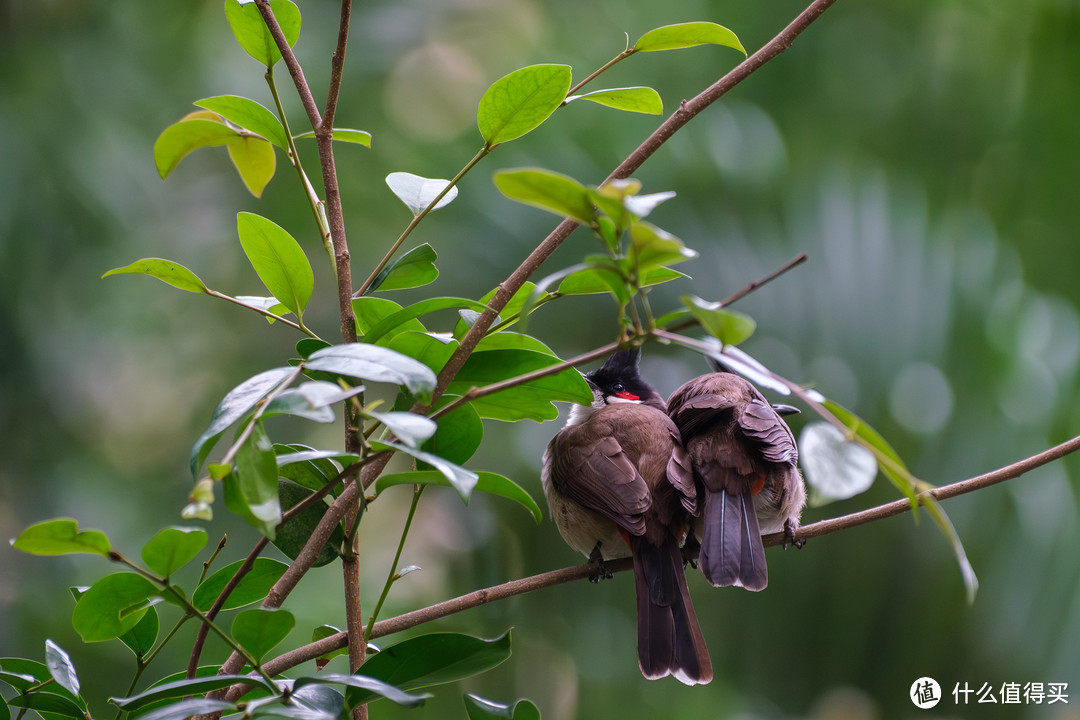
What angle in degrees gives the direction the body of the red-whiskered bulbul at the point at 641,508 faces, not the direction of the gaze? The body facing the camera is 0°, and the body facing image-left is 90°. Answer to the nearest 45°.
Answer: approximately 135°
